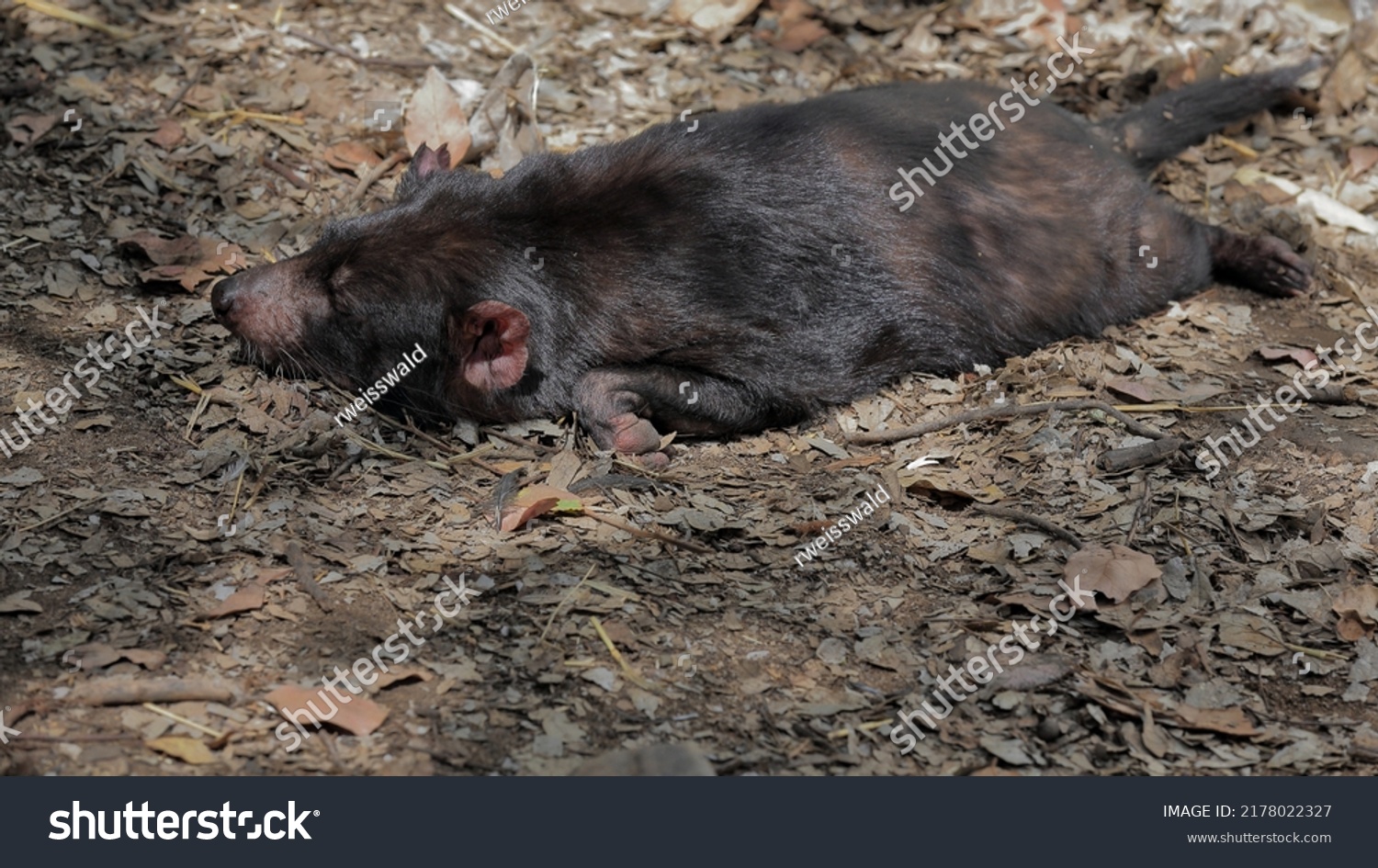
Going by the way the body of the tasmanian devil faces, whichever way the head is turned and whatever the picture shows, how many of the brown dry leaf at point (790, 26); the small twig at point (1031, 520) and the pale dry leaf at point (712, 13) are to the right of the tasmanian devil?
2

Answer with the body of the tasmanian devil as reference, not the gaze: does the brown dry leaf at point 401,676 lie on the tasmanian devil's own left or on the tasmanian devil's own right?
on the tasmanian devil's own left

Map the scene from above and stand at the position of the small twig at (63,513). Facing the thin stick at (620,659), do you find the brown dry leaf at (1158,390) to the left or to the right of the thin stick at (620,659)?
left

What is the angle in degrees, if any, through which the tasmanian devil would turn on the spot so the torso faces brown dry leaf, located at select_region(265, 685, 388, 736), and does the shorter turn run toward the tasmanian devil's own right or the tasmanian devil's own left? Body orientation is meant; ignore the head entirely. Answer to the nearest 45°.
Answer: approximately 90° to the tasmanian devil's own left

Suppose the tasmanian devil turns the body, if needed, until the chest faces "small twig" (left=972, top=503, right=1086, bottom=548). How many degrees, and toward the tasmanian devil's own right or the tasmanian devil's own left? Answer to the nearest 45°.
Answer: approximately 135° to the tasmanian devil's own left

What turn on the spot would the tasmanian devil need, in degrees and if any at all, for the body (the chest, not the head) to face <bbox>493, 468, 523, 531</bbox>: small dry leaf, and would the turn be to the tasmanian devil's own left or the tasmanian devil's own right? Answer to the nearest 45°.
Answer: approximately 45° to the tasmanian devil's own left

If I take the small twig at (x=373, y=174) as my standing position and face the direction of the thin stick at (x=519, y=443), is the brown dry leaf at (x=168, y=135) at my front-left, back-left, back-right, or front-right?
back-right

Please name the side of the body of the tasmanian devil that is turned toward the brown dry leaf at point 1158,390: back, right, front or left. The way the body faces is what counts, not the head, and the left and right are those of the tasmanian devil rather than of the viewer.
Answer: back

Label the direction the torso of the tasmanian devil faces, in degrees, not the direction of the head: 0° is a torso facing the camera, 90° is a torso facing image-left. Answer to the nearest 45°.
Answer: approximately 90°

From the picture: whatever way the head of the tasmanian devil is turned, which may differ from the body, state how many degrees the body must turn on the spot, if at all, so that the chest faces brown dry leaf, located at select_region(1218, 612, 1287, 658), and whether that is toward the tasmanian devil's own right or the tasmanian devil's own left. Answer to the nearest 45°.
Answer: approximately 135° to the tasmanian devil's own left

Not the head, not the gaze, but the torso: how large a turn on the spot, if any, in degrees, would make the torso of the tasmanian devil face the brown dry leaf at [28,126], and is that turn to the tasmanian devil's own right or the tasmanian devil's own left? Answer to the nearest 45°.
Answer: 0° — it already faces it

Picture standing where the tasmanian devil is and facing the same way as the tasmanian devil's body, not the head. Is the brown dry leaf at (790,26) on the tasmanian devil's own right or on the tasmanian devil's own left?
on the tasmanian devil's own right

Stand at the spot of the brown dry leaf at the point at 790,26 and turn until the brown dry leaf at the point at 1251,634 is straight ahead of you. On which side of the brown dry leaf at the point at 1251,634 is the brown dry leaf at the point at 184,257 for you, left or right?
right

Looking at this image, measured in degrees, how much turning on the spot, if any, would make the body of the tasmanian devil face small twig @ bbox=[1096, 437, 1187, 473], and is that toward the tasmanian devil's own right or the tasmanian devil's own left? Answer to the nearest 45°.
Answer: approximately 180°
